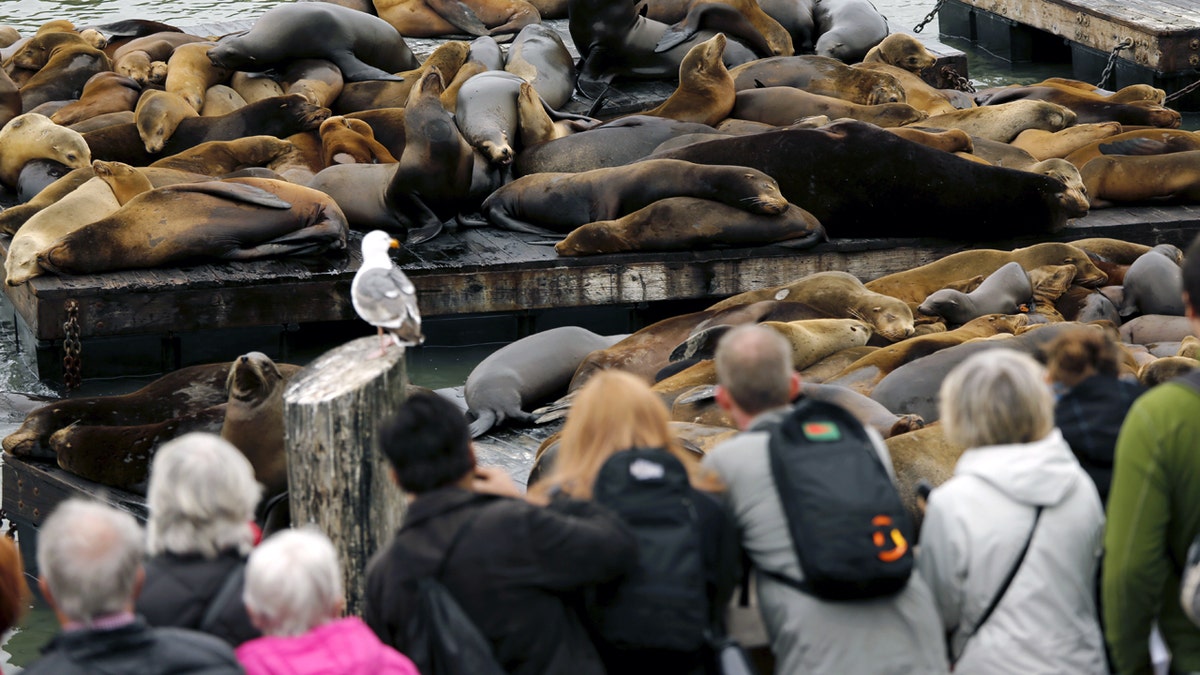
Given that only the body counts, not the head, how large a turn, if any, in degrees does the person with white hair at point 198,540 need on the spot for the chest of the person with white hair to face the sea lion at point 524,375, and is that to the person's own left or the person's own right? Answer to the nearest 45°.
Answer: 0° — they already face it

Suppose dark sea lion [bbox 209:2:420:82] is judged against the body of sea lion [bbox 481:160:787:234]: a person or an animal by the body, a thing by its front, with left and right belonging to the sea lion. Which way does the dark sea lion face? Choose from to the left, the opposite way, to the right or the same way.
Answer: the opposite way

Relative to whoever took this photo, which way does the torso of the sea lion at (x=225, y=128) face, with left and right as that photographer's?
facing to the right of the viewer

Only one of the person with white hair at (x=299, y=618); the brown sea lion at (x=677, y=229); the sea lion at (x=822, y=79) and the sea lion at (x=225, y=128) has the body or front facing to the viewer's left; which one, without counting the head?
the brown sea lion

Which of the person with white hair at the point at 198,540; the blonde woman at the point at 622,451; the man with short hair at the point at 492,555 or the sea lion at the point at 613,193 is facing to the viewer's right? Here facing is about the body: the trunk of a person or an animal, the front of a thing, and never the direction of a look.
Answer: the sea lion

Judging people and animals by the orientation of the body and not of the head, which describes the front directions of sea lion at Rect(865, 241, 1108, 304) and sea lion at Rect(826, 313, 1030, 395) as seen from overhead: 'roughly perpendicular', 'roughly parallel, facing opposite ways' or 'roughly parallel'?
roughly parallel

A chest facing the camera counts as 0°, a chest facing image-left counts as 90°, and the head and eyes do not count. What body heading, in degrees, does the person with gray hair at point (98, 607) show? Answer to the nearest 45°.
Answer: approximately 180°

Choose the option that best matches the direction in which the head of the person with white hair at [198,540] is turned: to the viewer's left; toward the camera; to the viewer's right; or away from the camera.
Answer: away from the camera

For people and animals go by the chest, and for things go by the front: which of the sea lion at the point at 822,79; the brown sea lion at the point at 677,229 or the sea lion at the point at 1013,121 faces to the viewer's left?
the brown sea lion

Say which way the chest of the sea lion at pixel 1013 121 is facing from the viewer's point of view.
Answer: to the viewer's right

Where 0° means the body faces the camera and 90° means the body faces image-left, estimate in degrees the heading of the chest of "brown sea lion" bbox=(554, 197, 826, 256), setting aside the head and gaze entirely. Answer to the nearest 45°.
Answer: approximately 90°

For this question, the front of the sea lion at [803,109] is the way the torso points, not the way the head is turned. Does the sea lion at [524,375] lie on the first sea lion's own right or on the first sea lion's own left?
on the first sea lion's own right

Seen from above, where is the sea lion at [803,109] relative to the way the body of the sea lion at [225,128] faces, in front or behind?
in front

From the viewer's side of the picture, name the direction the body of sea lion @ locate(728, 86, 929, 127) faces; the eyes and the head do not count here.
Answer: to the viewer's right

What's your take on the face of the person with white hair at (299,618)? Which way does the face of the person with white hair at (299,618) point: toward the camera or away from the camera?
away from the camera

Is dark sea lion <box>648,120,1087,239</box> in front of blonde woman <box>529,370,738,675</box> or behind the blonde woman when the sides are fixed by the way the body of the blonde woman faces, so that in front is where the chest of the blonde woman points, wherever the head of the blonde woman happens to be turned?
in front
